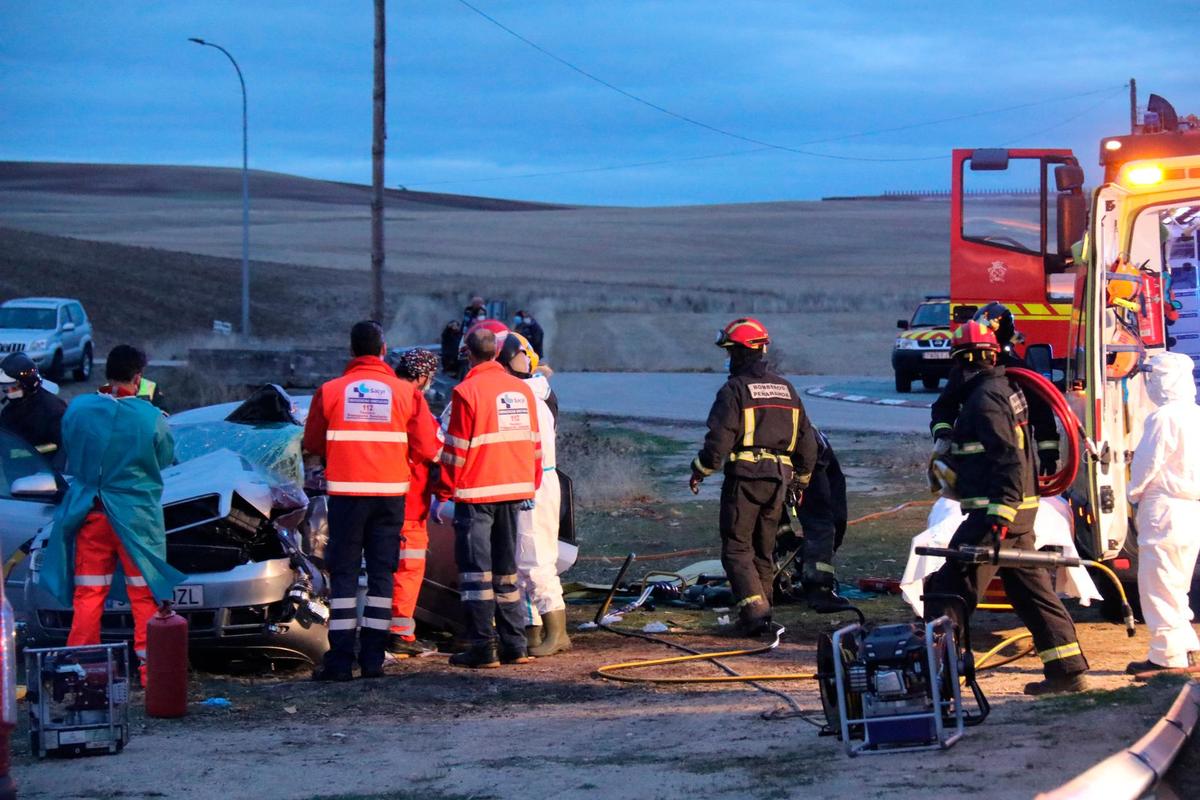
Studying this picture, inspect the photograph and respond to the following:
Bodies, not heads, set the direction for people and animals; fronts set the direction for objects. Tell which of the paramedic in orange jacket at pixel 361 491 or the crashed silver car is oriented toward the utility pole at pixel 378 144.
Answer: the paramedic in orange jacket

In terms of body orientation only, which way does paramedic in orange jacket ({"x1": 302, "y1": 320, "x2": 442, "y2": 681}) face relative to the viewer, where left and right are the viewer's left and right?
facing away from the viewer

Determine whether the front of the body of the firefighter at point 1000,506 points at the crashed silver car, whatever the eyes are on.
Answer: yes

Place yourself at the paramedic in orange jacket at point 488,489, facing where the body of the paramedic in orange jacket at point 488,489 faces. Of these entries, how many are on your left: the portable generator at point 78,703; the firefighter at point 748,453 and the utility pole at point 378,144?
1

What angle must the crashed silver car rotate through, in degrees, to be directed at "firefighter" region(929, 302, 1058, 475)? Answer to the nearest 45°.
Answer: approximately 135° to its left

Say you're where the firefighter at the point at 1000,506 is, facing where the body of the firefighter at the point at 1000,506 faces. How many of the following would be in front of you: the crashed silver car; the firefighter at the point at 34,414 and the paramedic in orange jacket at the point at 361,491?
3

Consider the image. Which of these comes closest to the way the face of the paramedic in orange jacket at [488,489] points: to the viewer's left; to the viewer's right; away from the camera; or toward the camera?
away from the camera

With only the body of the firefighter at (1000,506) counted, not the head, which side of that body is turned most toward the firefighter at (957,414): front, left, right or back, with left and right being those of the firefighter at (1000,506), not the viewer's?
right

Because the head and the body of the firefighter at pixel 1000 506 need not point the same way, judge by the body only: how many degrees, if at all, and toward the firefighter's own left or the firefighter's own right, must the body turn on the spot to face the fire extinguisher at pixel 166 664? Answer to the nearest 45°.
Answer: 0° — they already face it

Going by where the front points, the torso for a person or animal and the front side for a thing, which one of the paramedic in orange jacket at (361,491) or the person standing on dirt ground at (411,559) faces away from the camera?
the paramedic in orange jacket

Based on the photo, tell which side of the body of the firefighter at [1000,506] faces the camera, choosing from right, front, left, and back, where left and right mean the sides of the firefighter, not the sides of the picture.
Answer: left

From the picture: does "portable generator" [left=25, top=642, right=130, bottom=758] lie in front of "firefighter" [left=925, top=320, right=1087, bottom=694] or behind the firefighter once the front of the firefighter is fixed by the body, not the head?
in front

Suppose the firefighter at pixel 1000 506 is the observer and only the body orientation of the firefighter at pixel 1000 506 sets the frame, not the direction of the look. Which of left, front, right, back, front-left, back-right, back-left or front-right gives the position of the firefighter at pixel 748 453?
front-right

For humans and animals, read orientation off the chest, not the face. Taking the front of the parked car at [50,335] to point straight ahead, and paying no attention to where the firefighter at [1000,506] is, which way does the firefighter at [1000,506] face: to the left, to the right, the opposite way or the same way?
to the right
